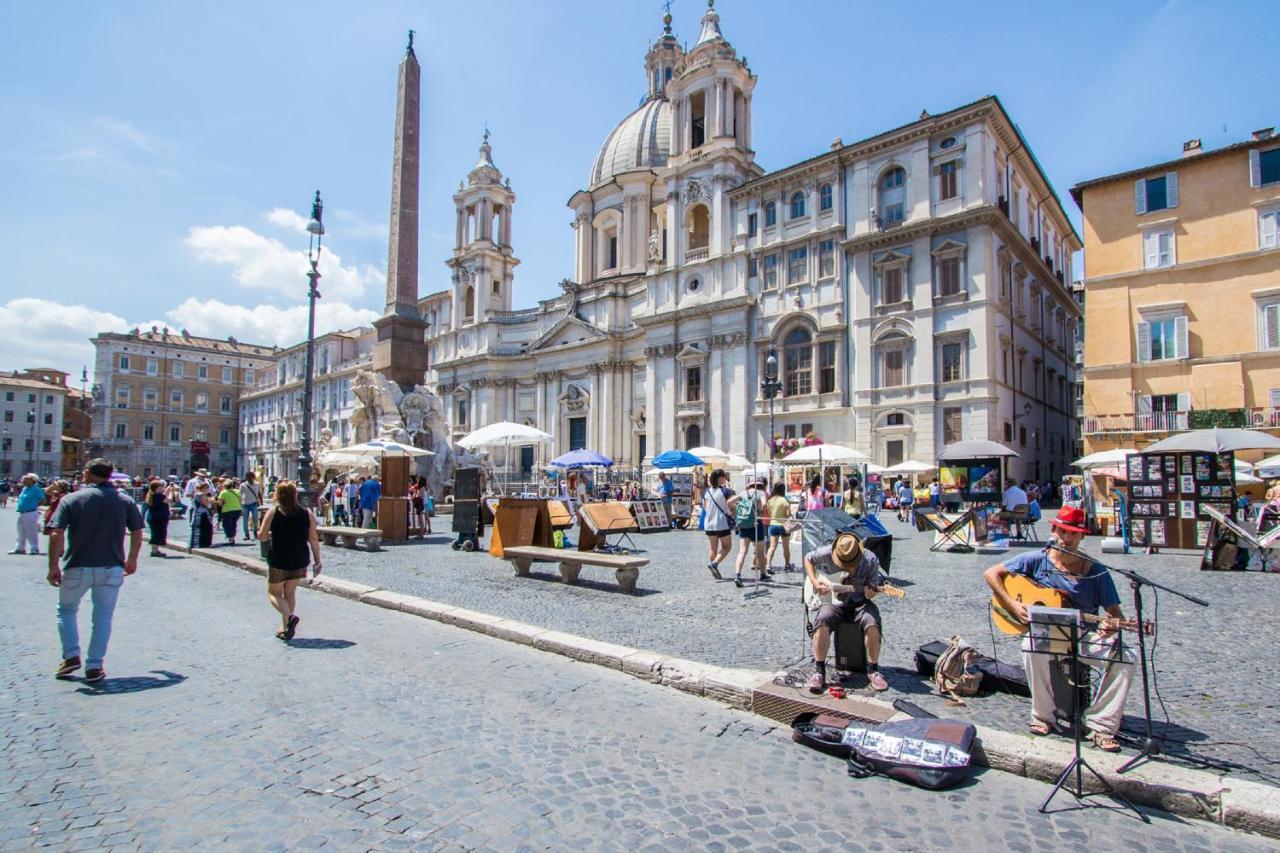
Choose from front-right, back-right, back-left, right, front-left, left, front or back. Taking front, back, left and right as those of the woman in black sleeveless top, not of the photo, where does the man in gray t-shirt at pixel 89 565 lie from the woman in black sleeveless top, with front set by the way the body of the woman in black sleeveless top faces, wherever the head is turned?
back-left

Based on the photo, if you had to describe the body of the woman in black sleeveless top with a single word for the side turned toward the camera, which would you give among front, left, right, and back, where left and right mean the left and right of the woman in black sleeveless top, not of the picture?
back

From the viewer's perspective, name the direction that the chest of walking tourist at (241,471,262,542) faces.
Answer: toward the camera

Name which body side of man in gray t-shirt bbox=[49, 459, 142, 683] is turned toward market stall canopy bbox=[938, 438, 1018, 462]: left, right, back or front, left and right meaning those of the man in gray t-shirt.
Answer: right

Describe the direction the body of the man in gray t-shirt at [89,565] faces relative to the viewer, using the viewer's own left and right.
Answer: facing away from the viewer

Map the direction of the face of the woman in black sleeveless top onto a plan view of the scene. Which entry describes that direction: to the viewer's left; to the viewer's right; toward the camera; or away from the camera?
away from the camera

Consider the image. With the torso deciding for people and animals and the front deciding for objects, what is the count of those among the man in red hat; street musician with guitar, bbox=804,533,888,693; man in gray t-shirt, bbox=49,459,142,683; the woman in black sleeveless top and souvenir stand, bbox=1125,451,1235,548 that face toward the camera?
3

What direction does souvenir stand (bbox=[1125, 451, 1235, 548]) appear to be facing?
toward the camera

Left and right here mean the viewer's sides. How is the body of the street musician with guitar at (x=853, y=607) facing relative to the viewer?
facing the viewer

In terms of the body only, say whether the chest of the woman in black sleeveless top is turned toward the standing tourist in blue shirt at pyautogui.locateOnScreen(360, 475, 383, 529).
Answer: yes

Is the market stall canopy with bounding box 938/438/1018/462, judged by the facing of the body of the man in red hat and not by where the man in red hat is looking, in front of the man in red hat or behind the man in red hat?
behind

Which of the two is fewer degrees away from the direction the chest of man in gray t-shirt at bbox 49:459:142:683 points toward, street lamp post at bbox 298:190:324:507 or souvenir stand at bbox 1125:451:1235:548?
the street lamp post

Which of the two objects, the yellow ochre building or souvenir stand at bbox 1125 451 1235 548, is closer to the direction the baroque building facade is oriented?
the souvenir stand
